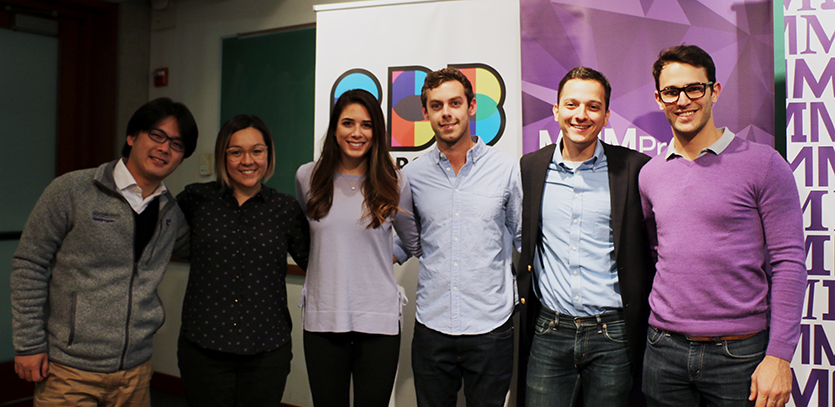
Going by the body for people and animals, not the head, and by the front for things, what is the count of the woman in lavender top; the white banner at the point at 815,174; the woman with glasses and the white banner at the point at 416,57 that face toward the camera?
4

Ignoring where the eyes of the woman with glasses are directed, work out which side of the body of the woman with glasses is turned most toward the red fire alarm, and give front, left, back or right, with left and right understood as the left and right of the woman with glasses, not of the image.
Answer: back

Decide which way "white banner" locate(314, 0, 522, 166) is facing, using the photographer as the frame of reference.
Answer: facing the viewer

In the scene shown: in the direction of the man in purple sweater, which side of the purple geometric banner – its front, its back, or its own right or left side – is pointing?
front

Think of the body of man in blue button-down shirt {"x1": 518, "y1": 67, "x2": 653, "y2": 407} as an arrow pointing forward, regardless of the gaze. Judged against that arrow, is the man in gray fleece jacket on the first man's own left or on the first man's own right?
on the first man's own right

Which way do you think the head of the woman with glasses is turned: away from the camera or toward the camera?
toward the camera

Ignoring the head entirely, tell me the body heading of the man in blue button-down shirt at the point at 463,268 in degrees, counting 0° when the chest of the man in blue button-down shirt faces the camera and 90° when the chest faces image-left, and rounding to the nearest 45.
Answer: approximately 0°

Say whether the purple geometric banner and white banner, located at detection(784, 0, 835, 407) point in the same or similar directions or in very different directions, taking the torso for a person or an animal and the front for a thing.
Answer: same or similar directions

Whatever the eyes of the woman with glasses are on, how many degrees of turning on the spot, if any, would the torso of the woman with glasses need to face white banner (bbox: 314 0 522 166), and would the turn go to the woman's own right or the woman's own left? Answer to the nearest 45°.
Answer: approximately 135° to the woman's own left

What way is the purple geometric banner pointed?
toward the camera

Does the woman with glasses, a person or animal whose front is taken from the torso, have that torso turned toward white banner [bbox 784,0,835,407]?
no
